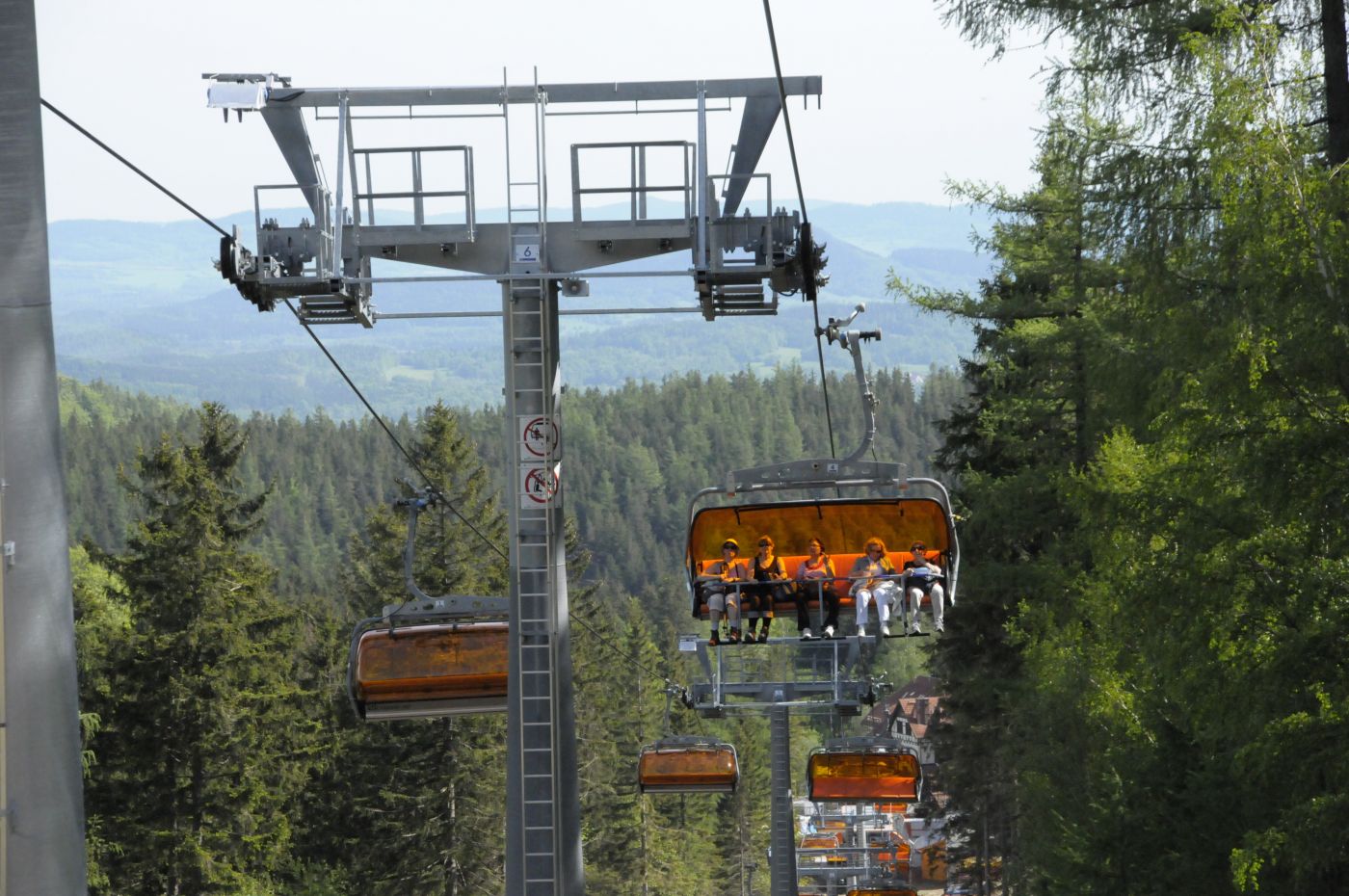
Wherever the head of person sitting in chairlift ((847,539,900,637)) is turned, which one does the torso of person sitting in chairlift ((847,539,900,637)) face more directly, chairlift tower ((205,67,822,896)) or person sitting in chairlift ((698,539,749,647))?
the chairlift tower

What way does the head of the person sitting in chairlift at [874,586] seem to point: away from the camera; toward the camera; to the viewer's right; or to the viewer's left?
toward the camera

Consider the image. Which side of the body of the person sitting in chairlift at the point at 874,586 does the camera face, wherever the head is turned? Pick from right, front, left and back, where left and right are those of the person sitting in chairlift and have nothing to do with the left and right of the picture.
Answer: front

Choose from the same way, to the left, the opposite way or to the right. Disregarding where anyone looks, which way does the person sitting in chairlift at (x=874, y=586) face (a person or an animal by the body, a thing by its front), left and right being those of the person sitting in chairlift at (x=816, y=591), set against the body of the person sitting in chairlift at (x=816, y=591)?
the same way

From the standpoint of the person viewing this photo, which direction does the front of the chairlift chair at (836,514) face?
facing the viewer

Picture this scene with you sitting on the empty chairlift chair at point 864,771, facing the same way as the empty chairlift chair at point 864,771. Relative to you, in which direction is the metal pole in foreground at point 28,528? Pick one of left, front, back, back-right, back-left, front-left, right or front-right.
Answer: front

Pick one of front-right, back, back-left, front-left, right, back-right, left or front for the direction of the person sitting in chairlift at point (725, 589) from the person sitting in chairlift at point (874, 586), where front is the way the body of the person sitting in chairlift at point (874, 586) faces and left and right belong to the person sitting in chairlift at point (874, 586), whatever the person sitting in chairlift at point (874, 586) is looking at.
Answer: right

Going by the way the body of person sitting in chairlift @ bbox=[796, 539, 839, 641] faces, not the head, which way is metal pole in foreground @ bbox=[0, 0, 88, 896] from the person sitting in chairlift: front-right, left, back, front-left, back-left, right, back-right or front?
front

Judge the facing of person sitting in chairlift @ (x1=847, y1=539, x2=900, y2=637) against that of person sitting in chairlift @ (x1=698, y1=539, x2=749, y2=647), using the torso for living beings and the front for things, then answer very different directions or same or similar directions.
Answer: same or similar directions

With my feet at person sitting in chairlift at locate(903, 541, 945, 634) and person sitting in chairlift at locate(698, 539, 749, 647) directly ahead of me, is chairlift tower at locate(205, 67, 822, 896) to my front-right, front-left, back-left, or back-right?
front-left

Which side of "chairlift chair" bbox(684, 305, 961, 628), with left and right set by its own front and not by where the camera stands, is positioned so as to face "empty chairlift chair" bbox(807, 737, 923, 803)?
back

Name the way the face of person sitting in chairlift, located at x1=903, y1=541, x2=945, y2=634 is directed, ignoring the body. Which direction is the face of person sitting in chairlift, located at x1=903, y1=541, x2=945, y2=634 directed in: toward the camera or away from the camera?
toward the camera

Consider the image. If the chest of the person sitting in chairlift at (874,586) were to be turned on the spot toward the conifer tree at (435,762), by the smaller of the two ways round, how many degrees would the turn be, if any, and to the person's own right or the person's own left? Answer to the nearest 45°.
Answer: approximately 135° to the person's own right

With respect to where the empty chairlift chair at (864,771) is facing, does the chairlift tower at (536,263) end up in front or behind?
in front

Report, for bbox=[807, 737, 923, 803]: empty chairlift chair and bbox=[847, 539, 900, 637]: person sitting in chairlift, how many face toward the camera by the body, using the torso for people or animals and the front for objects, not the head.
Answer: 2
